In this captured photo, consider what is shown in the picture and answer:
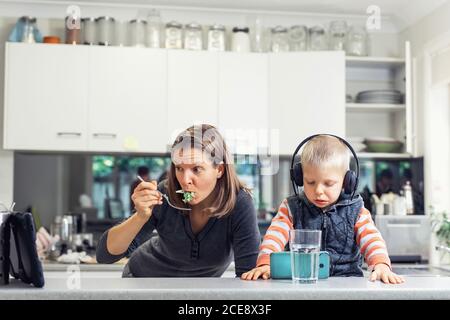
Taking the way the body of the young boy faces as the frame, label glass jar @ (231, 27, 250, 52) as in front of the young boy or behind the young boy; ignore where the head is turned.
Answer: behind

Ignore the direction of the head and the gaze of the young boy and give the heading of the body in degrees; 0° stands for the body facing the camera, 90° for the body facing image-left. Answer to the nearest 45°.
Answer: approximately 0°

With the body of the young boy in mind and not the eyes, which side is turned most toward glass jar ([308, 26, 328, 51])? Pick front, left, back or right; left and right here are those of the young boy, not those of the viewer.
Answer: back

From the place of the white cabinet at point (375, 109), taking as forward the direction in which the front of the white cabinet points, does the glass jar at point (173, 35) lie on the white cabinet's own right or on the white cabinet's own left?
on the white cabinet's own right

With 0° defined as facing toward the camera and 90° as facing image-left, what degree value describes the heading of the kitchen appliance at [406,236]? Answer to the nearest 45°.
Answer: approximately 0°

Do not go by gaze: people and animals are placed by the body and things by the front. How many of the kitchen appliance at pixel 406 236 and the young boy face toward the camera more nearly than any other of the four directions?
2
